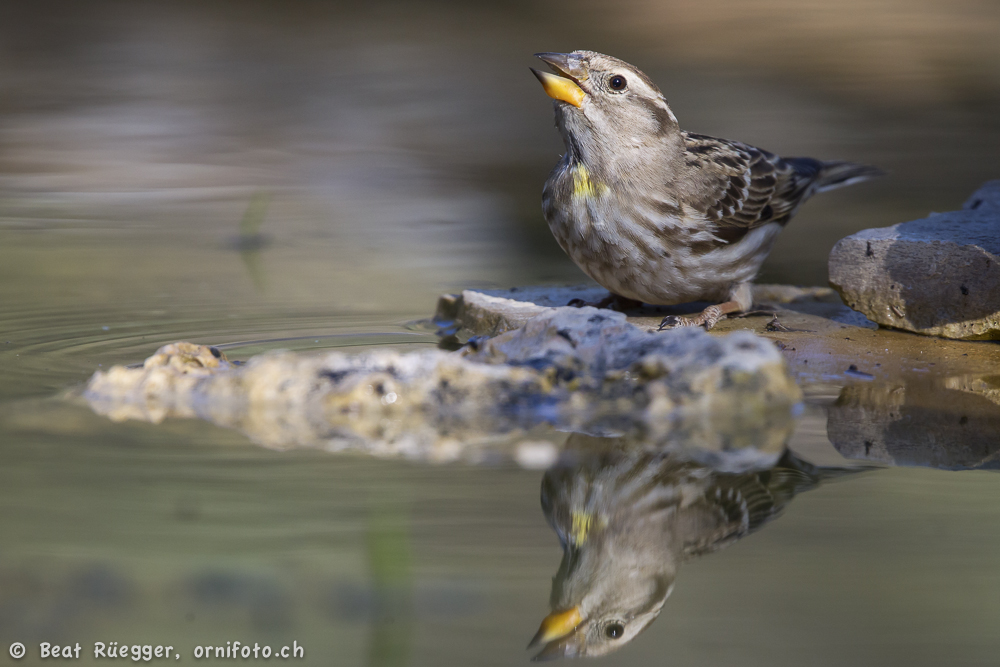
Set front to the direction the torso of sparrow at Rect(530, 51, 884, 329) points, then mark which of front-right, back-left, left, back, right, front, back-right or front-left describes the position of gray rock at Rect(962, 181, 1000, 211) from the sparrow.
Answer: back

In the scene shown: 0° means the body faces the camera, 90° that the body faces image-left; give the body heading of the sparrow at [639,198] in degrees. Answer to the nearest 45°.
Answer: approximately 45°

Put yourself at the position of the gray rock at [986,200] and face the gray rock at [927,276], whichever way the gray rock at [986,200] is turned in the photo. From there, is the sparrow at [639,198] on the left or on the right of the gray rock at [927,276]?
right

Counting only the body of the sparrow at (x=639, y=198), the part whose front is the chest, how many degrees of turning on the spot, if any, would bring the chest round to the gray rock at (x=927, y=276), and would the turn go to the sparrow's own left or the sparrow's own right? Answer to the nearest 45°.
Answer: approximately 135° to the sparrow's own left
